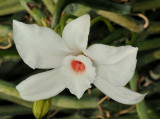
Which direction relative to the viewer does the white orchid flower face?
toward the camera
